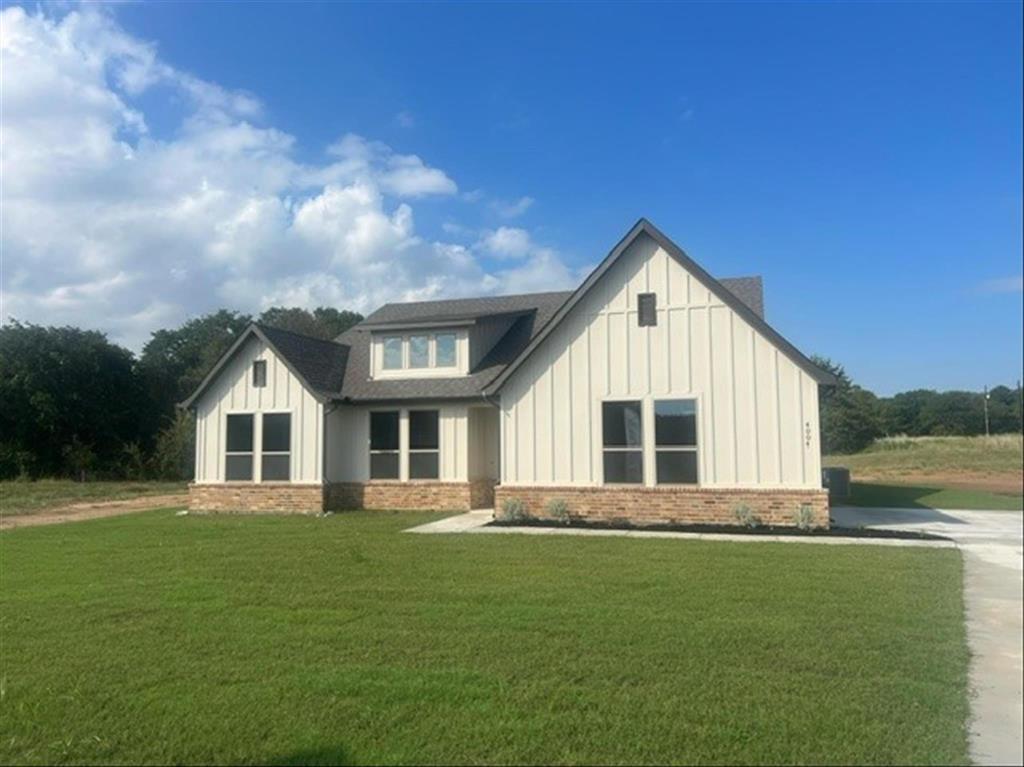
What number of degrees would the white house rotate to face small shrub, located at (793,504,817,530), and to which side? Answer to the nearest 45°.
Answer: approximately 45° to its left

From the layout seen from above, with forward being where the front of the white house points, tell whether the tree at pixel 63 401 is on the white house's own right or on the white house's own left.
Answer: on the white house's own right

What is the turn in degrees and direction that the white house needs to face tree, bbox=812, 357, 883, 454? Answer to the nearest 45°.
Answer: approximately 90° to its left

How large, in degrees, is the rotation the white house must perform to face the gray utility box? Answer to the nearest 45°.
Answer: approximately 135° to its left

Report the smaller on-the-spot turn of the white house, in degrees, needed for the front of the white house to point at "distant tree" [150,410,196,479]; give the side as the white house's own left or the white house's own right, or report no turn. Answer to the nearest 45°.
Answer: approximately 135° to the white house's own right

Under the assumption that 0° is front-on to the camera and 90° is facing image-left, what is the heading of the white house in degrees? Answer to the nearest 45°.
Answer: approximately 0°
